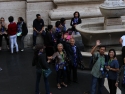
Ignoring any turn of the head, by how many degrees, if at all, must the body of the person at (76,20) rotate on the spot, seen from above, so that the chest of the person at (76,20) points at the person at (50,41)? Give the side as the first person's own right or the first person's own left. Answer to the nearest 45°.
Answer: approximately 45° to the first person's own right

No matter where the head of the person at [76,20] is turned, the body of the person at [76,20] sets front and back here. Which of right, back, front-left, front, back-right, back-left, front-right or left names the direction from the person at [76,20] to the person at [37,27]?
right

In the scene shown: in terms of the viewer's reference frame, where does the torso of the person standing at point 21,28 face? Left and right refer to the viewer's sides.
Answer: facing the viewer and to the left of the viewer

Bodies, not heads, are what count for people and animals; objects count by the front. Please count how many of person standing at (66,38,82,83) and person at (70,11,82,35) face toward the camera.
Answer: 2

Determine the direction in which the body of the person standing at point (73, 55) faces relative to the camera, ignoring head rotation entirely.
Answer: toward the camera

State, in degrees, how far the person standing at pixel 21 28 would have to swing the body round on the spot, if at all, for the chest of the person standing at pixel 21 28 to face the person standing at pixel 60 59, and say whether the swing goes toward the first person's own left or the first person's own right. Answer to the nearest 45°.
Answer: approximately 45° to the first person's own left

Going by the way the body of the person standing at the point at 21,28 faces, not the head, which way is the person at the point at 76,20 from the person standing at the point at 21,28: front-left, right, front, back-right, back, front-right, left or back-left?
back-left

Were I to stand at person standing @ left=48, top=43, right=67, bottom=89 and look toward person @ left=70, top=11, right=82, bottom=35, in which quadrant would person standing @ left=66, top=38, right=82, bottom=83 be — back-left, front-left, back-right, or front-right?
front-right

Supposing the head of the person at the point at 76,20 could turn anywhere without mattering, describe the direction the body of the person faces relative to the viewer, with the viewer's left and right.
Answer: facing the viewer

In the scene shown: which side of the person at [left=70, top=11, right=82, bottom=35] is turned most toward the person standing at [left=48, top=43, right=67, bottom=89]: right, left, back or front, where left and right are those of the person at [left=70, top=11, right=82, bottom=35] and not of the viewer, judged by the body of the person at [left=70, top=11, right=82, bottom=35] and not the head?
front
